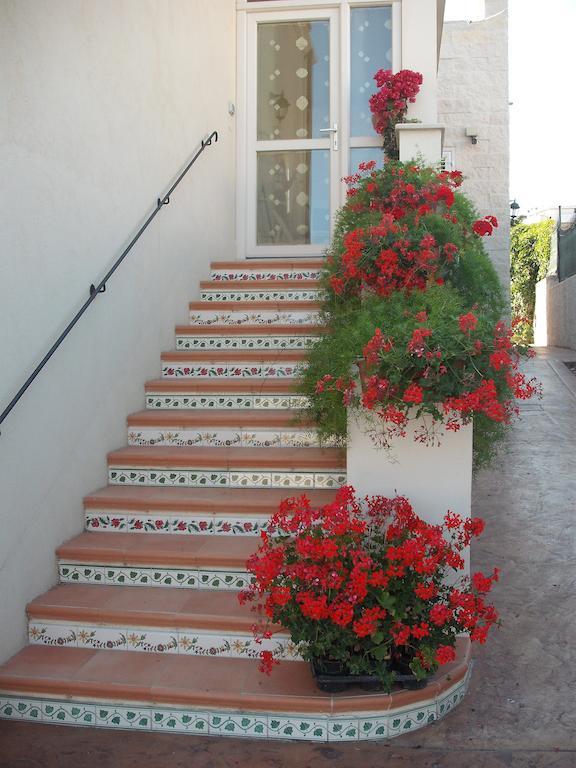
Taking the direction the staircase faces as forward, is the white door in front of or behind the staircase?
behind

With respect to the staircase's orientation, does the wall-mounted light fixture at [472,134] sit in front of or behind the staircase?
behind

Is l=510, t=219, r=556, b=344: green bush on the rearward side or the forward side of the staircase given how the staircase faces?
on the rearward side

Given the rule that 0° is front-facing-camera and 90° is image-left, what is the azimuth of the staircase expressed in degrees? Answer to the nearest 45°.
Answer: approximately 0°
